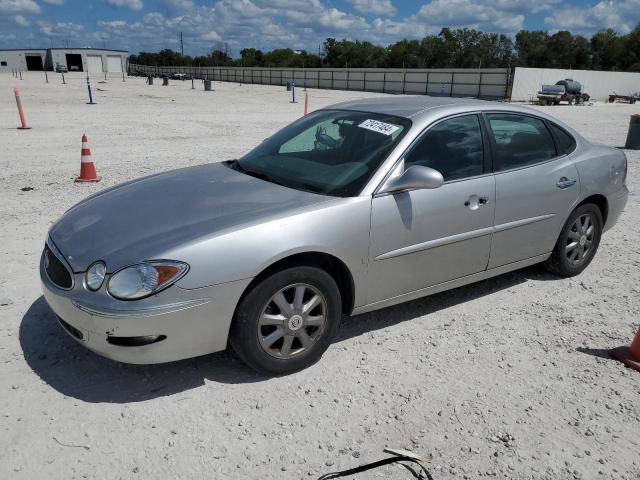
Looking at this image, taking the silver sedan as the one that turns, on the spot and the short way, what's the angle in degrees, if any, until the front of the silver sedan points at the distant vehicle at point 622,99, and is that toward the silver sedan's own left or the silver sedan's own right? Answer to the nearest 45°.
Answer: approximately 180°

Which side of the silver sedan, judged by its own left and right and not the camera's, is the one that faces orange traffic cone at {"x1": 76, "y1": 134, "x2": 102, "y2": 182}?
right

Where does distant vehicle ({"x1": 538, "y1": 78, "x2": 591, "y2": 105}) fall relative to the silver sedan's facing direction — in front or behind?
behind

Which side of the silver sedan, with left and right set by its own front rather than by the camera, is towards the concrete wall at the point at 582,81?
back

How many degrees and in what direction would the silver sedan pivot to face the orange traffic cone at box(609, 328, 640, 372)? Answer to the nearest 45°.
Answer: approximately 135° to its left

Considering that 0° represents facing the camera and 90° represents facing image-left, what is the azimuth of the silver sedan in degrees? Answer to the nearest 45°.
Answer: approximately 45°
